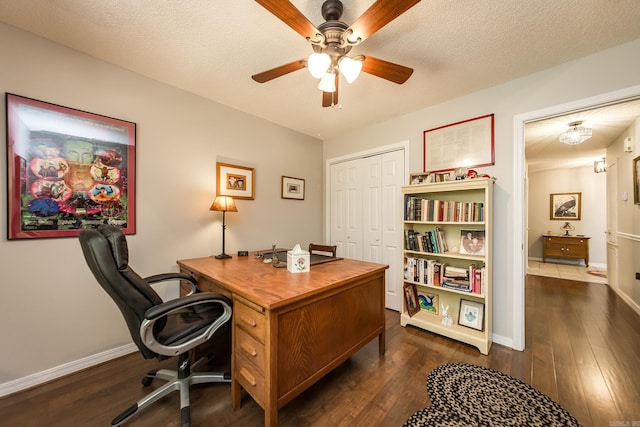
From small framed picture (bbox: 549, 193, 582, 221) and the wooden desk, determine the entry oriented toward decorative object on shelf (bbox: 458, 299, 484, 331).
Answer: the small framed picture

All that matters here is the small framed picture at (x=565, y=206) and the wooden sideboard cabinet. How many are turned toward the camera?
2

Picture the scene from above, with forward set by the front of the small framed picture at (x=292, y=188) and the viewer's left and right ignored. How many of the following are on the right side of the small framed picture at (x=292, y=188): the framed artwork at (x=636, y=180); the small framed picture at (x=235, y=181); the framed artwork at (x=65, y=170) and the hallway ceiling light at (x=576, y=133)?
2

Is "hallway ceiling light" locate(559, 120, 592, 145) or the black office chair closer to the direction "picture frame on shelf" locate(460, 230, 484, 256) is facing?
the black office chair

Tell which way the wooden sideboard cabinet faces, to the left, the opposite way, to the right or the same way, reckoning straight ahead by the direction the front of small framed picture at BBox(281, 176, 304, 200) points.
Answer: to the right

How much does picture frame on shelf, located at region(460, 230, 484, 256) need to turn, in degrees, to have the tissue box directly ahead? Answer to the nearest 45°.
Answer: approximately 45° to its right
